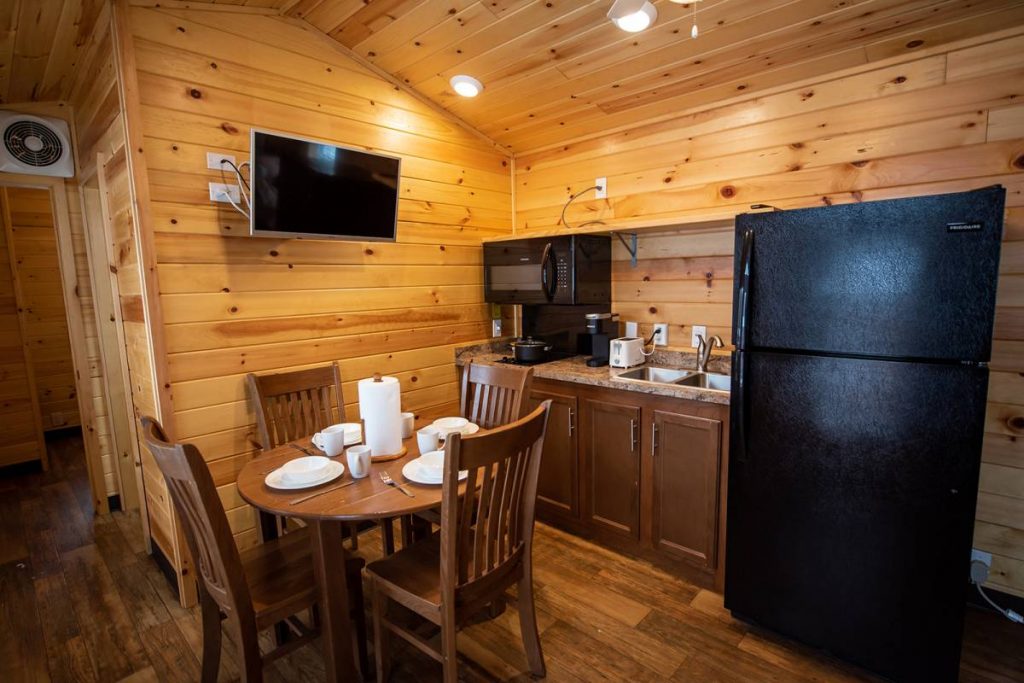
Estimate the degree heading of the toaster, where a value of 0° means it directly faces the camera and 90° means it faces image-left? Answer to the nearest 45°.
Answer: approximately 45°

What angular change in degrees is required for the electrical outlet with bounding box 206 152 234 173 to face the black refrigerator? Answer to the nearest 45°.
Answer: approximately 45° to its left

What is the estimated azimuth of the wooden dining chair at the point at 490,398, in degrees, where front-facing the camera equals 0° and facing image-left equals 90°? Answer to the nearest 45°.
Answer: approximately 45°

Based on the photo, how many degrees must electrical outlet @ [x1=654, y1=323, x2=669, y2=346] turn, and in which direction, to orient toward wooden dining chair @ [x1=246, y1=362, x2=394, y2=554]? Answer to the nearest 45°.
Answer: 0° — it already faces it

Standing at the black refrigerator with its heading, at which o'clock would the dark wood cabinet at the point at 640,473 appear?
The dark wood cabinet is roughly at 2 o'clock from the black refrigerator.

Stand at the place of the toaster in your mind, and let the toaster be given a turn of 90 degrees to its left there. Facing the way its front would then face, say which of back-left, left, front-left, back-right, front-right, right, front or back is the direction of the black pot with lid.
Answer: back-right

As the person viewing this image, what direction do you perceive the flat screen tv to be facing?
facing the viewer and to the right of the viewer
